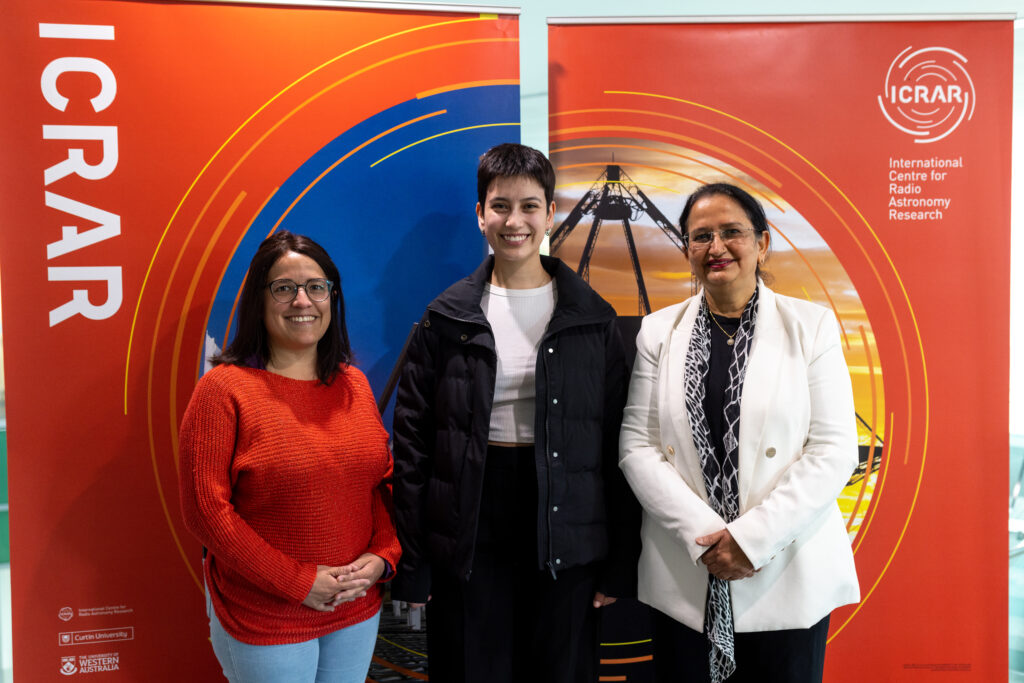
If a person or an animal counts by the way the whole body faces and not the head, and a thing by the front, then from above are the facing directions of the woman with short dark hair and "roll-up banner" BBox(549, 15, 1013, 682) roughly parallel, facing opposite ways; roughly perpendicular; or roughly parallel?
roughly parallel

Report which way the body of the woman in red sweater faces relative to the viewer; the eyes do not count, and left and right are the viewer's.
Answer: facing the viewer and to the right of the viewer

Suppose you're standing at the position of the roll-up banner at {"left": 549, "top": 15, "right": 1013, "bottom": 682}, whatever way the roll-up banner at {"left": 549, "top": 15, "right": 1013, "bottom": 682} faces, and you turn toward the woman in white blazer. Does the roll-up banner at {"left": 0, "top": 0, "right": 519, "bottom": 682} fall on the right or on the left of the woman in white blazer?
right

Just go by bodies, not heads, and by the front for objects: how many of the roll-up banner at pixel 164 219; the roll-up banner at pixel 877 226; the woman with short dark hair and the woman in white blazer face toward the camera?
4

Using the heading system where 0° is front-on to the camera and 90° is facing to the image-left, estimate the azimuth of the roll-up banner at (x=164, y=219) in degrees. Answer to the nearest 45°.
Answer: approximately 0°

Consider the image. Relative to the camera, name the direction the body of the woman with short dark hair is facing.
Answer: toward the camera

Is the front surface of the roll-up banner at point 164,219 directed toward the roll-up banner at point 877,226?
no

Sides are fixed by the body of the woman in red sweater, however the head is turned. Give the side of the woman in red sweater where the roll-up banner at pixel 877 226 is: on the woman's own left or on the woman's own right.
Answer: on the woman's own left

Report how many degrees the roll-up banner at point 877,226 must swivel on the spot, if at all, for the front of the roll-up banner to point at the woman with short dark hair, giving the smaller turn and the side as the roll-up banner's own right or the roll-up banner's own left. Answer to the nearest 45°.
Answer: approximately 45° to the roll-up banner's own right

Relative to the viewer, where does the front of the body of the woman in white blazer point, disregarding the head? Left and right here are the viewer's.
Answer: facing the viewer

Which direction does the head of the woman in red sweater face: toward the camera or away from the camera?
toward the camera

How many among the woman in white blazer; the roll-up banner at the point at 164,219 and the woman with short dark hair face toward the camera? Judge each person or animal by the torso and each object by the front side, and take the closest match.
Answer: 3

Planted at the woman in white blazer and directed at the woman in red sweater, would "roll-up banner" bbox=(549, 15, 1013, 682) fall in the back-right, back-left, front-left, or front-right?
back-right
